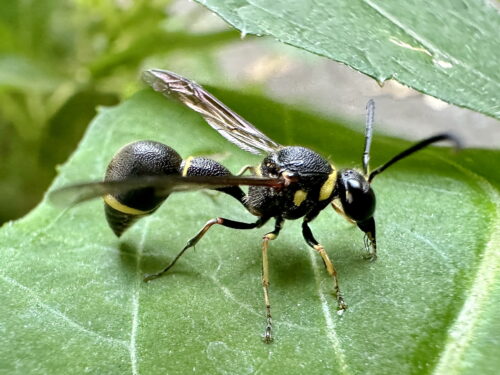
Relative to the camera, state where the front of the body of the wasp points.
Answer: to the viewer's right
